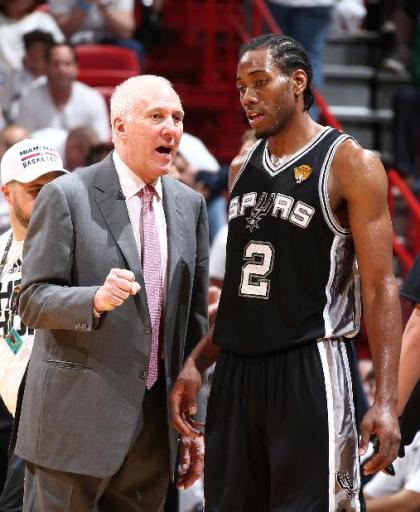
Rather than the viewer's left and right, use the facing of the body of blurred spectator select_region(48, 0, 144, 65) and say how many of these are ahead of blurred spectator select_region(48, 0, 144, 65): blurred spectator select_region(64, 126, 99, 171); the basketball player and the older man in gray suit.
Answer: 3

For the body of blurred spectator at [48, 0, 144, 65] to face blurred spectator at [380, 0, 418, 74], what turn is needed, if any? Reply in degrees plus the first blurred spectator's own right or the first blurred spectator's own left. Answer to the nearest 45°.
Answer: approximately 90° to the first blurred spectator's own left

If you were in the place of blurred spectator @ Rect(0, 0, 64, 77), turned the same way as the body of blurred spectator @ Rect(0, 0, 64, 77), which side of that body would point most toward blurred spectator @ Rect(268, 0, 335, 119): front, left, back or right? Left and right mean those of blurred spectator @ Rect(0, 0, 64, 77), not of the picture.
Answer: left

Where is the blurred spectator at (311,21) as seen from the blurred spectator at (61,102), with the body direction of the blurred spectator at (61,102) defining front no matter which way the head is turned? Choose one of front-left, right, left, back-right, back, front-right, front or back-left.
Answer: left

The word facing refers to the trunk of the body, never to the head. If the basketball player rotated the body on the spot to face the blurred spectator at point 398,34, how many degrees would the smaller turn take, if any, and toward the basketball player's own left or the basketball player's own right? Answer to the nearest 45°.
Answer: approximately 135° to the basketball player's own right

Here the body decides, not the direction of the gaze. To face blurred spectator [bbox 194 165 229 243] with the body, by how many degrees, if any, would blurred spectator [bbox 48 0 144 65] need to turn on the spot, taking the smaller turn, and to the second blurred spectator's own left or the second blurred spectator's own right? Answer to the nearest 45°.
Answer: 0° — they already face them

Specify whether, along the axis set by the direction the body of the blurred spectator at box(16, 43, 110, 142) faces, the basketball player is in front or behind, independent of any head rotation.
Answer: in front

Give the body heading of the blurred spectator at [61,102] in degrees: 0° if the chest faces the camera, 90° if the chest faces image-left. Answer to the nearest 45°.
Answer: approximately 0°

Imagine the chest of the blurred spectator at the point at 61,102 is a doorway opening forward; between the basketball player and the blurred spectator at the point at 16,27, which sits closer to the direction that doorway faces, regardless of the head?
the basketball player
